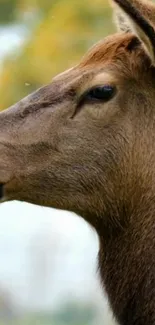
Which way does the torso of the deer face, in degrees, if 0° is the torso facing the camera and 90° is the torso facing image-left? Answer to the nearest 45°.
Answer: approximately 90°
